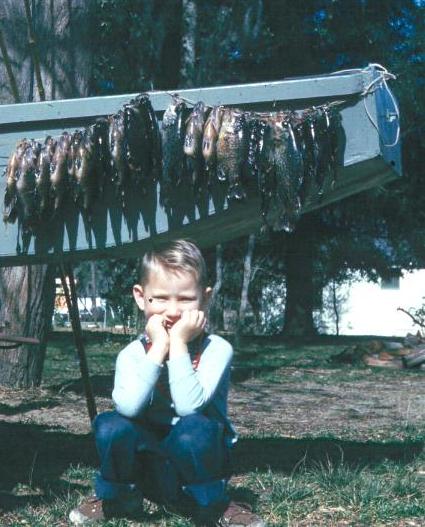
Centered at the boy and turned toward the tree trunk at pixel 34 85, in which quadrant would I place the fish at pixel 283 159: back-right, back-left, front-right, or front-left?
front-right

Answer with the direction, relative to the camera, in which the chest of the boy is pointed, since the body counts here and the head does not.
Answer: toward the camera

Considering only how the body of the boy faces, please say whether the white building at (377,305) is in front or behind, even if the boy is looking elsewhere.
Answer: behind
